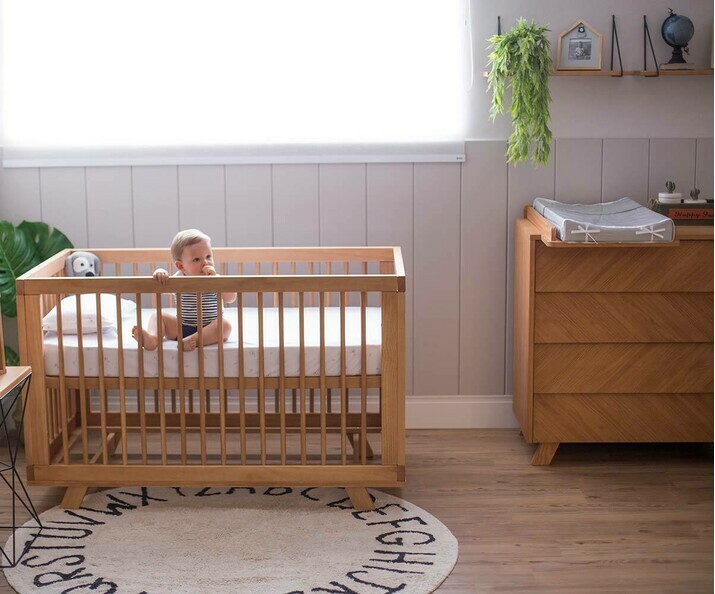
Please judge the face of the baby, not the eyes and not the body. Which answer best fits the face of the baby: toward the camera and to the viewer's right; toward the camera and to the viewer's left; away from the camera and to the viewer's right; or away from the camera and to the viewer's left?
toward the camera and to the viewer's right

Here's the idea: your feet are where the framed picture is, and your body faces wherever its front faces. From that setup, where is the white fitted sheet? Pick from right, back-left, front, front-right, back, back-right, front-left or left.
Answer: front-right

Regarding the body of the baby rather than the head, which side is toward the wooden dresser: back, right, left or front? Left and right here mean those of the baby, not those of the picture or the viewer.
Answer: left

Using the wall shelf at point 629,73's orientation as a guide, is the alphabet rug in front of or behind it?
in front

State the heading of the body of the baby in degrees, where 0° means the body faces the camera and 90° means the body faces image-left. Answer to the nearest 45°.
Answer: approximately 0°

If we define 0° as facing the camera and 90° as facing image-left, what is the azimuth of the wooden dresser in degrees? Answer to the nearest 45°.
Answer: approximately 0°
